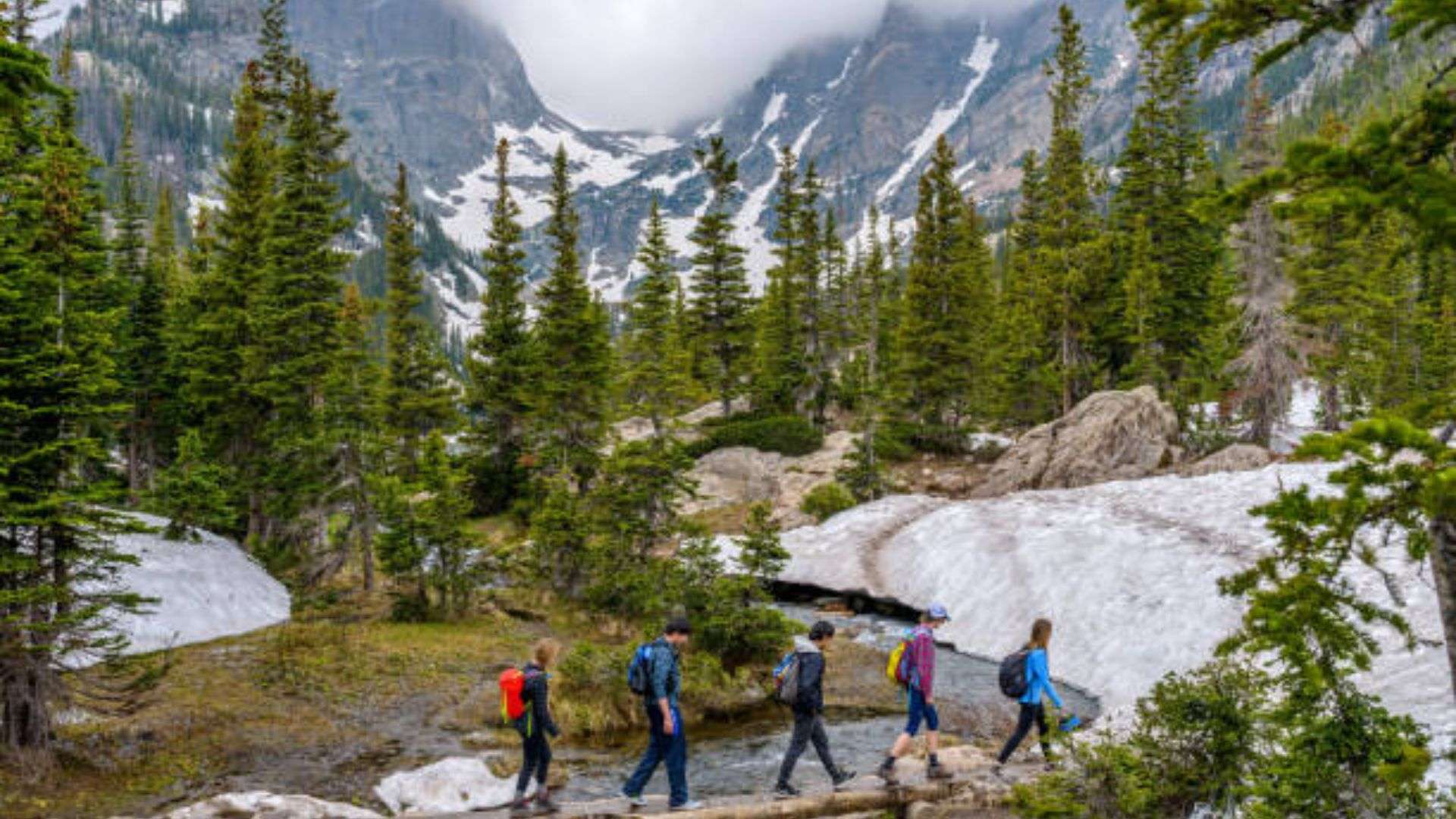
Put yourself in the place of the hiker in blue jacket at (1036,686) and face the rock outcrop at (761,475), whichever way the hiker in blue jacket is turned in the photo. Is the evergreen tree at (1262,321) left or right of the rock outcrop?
right

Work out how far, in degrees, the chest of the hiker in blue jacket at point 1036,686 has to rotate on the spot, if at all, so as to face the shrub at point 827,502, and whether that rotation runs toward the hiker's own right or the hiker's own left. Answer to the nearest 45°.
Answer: approximately 90° to the hiker's own left

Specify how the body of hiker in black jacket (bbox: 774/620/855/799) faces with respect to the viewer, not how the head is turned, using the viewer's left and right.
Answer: facing to the right of the viewer

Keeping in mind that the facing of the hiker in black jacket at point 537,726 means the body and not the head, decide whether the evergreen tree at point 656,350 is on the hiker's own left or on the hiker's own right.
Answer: on the hiker's own left

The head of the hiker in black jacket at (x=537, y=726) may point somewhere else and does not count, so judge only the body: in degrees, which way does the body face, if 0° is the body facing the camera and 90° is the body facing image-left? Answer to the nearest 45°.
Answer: approximately 270°

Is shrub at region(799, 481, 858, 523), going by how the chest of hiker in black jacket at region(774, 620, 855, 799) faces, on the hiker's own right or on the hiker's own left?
on the hiker's own left

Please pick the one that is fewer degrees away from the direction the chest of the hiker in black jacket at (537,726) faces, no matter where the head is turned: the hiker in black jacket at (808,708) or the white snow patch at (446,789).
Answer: the hiker in black jacket

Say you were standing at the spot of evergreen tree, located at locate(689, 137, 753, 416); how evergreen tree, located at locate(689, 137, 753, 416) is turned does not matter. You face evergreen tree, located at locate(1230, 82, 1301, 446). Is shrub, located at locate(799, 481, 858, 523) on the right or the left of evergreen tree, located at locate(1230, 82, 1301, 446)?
right

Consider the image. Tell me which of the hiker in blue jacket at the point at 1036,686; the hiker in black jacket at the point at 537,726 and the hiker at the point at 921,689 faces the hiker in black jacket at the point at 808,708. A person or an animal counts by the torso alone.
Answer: the hiker in black jacket at the point at 537,726

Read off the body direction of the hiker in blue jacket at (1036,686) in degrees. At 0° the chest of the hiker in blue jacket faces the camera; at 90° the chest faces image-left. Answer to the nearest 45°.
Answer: approximately 270°

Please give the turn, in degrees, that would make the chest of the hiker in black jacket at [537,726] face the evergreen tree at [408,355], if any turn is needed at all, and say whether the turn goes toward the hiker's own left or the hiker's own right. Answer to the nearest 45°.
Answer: approximately 90° to the hiker's own left
